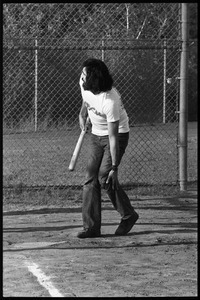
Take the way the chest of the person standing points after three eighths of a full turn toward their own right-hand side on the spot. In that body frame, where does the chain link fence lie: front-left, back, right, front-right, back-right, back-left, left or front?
front

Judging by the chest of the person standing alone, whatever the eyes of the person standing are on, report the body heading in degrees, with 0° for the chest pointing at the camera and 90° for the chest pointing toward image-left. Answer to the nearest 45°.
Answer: approximately 45°
